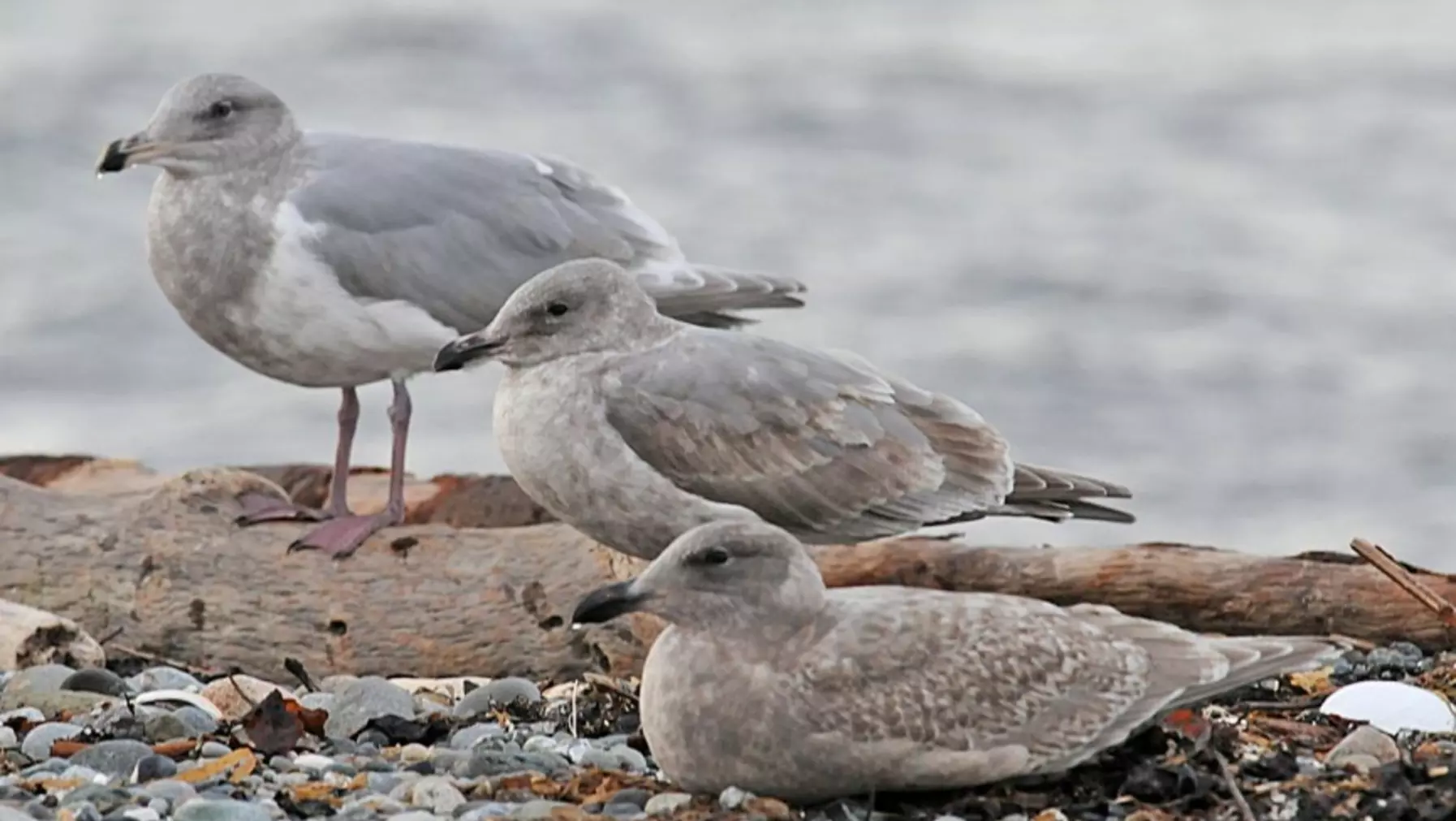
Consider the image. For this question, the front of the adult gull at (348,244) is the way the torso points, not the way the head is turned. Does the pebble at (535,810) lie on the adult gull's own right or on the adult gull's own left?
on the adult gull's own left

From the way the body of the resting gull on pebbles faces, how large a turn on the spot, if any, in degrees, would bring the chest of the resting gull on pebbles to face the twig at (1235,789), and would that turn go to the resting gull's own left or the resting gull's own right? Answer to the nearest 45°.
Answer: approximately 180°

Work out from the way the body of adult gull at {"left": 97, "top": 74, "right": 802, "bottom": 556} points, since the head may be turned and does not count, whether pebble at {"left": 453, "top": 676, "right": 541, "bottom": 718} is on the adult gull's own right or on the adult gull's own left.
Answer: on the adult gull's own left

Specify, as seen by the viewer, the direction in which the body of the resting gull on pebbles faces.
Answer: to the viewer's left

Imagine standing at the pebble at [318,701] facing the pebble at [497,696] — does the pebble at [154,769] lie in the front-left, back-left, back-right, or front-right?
back-right

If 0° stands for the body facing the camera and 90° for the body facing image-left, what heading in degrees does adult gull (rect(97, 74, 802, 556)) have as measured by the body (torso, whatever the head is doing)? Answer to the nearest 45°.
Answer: approximately 90°

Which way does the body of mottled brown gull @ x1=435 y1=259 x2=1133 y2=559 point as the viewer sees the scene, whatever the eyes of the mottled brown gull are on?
to the viewer's left
